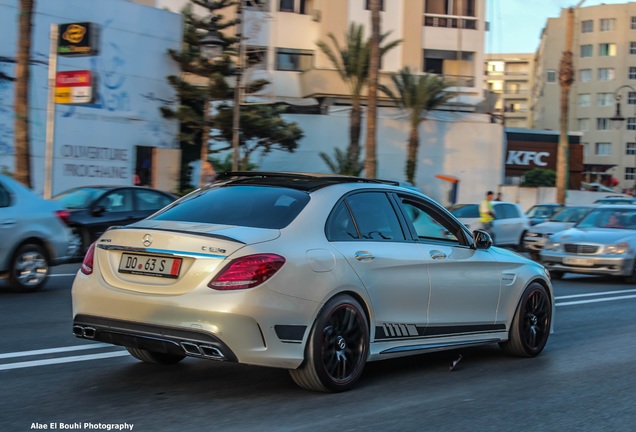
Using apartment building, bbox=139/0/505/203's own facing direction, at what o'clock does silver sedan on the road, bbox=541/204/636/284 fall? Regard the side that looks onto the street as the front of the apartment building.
The silver sedan on the road is roughly at 12 o'clock from the apartment building.

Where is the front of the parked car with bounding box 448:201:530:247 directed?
to the viewer's left

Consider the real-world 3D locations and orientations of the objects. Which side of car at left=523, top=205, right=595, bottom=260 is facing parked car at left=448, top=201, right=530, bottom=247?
right

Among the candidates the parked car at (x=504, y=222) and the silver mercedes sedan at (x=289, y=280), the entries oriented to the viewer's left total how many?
1

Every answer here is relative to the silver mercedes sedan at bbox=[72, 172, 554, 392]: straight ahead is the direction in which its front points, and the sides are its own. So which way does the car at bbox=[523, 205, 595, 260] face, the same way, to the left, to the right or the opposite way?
the opposite way

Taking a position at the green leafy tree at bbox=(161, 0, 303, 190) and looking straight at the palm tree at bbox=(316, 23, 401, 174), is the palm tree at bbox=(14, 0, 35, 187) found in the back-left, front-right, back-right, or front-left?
back-right

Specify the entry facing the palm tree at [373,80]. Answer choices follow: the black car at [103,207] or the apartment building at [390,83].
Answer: the apartment building
